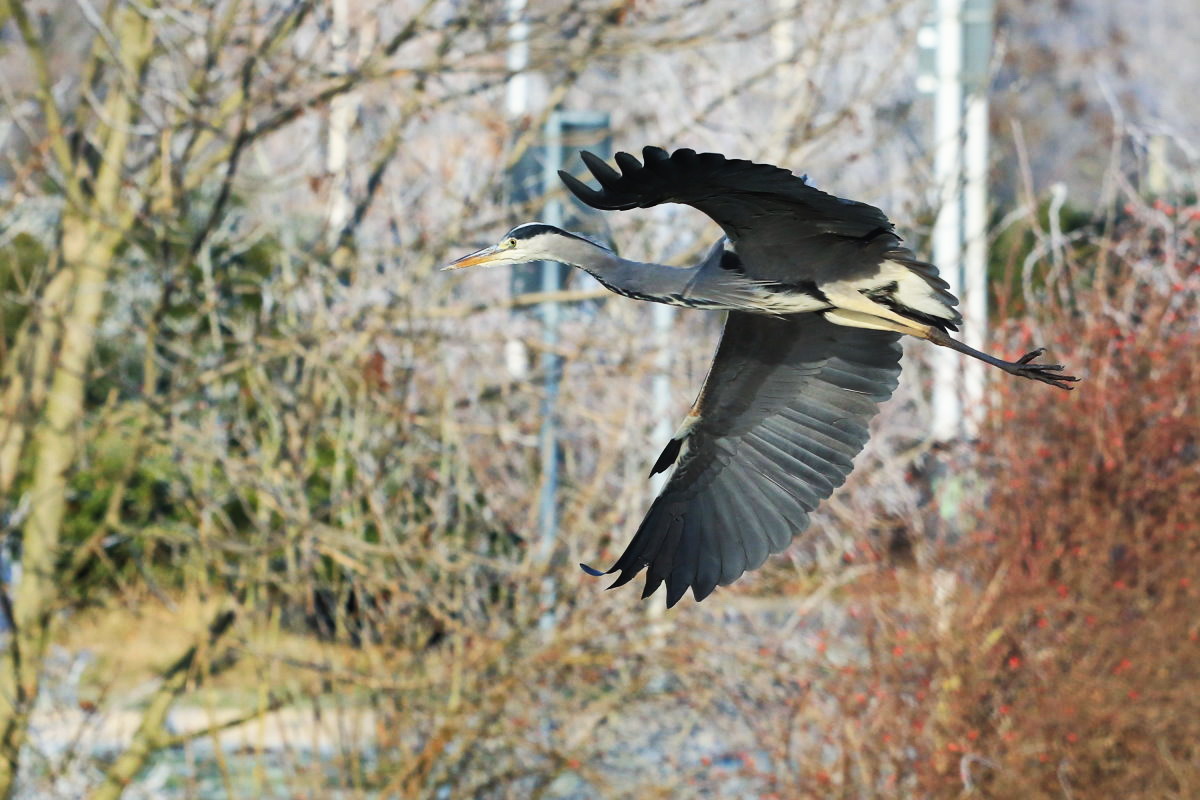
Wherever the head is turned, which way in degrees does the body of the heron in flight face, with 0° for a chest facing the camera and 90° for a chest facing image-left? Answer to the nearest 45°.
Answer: approximately 90°

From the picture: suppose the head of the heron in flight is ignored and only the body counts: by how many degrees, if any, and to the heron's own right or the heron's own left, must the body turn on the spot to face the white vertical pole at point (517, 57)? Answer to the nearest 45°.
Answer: approximately 90° to the heron's own right

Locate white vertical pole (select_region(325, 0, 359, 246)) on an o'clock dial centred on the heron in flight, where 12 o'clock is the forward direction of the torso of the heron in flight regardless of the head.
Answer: The white vertical pole is roughly at 2 o'clock from the heron in flight.

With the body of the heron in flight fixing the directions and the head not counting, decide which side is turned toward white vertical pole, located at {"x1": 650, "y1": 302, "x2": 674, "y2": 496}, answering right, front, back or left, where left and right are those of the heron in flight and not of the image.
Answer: right

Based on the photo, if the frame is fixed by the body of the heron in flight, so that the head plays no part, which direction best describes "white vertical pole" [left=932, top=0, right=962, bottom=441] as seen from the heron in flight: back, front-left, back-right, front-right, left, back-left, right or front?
right

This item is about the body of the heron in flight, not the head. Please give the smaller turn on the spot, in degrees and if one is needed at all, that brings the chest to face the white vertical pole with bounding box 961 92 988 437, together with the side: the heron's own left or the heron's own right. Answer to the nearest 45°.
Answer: approximately 90° to the heron's own right
